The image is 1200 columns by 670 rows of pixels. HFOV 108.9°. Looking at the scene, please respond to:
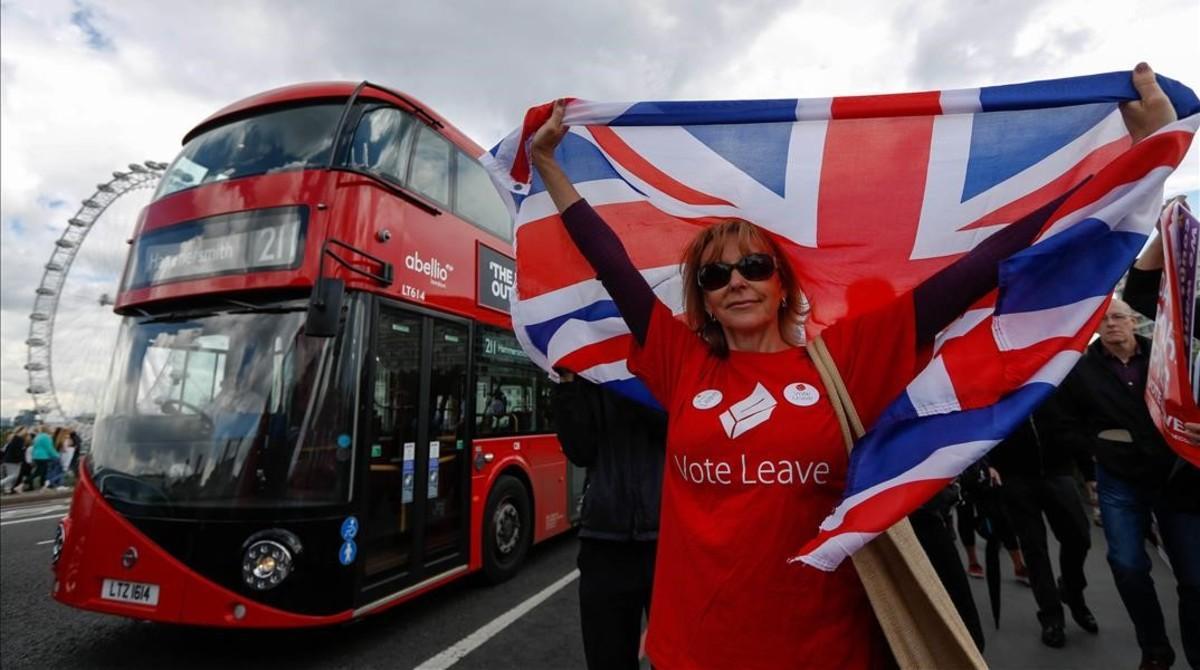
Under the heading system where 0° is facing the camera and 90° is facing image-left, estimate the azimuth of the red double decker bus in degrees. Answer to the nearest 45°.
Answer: approximately 45°

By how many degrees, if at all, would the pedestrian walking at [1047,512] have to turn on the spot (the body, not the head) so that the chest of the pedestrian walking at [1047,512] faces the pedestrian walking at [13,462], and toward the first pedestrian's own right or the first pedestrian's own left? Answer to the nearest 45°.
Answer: approximately 90° to the first pedestrian's own right

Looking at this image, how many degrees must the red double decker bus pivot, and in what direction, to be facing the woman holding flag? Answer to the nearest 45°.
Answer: approximately 45° to its left

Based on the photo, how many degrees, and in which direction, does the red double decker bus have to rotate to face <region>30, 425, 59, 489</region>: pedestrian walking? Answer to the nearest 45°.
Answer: approximately 135° to its right

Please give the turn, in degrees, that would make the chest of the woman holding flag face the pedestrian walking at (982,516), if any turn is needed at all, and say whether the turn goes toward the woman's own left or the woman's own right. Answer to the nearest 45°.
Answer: approximately 180°

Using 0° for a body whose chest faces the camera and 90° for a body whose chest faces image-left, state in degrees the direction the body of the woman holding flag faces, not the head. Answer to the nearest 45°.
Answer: approximately 0°

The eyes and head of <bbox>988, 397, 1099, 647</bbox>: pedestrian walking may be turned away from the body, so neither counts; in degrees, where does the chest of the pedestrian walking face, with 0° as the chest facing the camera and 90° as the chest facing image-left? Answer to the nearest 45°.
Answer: approximately 0°

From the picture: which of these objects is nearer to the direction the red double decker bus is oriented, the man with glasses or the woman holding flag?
the woman holding flag

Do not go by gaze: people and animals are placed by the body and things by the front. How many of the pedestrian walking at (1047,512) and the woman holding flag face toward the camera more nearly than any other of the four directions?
2
